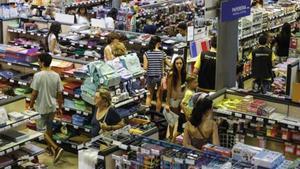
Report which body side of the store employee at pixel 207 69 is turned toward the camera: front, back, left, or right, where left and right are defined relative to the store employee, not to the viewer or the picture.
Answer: back

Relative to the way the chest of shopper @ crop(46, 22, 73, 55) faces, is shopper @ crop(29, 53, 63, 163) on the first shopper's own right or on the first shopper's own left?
on the first shopper's own right

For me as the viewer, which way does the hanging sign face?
facing the viewer and to the right of the viewer

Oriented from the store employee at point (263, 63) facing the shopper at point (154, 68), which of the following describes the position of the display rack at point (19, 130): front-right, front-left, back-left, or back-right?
front-left

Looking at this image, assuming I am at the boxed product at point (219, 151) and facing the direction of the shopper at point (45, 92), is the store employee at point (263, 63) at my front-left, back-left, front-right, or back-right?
front-right

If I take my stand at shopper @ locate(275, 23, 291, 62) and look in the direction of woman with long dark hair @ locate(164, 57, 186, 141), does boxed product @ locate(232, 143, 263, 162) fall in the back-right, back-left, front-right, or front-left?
front-left

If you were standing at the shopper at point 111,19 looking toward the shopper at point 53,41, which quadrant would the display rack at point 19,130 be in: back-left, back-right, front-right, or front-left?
front-left

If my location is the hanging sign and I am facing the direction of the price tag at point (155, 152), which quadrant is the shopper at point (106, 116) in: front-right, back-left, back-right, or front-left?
front-right

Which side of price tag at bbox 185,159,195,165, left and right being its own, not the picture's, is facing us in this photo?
front

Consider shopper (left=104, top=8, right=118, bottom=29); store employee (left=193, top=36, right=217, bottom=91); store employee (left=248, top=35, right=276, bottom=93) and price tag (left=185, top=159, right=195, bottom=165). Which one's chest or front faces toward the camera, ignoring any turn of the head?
the price tag

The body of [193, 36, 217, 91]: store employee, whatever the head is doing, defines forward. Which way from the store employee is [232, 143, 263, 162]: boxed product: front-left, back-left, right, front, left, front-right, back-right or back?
back

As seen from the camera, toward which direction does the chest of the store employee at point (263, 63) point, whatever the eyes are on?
away from the camera

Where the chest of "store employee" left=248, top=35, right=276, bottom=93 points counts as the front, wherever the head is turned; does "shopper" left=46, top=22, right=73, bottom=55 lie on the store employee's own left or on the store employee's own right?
on the store employee's own left

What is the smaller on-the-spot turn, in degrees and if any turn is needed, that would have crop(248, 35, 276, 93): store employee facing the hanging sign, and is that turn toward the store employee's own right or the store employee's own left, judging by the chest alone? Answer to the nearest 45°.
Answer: approximately 180°

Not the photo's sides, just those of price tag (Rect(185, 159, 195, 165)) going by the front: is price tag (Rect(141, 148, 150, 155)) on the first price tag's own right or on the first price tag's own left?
on the first price tag's own right

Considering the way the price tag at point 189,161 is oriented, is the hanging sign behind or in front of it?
behind
